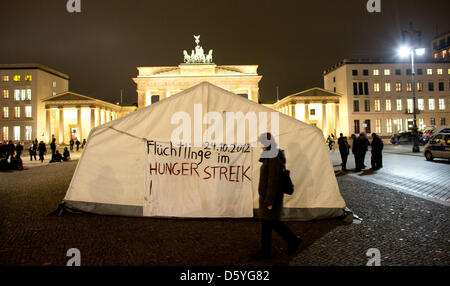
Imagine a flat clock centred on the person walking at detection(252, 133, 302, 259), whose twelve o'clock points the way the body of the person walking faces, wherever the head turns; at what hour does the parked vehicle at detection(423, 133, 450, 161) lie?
The parked vehicle is roughly at 4 o'clock from the person walking.

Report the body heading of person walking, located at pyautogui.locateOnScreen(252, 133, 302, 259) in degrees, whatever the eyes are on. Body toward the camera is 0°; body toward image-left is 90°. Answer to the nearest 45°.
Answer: approximately 90°

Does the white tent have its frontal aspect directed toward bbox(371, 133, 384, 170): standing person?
no

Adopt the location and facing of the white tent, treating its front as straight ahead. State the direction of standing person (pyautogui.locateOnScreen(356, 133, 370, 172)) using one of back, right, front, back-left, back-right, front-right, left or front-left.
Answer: back-left

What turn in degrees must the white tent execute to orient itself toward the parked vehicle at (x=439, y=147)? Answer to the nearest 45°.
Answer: approximately 135° to its left

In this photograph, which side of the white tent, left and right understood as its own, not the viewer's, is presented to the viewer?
front

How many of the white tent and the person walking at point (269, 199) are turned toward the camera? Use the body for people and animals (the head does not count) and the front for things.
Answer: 1

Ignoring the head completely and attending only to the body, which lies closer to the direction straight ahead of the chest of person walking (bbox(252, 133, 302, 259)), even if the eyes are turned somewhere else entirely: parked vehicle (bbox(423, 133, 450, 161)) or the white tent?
the white tent

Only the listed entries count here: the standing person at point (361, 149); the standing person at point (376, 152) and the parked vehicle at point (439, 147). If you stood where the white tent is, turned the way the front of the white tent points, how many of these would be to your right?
0

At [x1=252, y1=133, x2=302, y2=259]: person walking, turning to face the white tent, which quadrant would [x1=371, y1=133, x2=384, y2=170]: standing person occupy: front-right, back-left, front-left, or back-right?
front-right

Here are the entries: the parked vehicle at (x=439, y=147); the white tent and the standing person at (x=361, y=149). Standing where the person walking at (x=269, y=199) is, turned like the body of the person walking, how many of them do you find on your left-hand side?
0

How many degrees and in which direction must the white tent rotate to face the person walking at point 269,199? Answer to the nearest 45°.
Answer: approximately 45° to its left

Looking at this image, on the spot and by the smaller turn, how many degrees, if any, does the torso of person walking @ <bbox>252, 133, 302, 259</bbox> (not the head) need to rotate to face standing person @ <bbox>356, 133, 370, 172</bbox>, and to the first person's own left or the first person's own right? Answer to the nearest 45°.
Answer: approximately 90° to the first person's own right

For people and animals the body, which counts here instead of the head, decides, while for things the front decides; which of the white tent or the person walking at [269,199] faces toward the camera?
the white tent

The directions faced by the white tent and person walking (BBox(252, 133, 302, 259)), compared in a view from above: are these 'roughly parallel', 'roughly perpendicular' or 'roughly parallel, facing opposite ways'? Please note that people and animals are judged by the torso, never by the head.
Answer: roughly perpendicular
